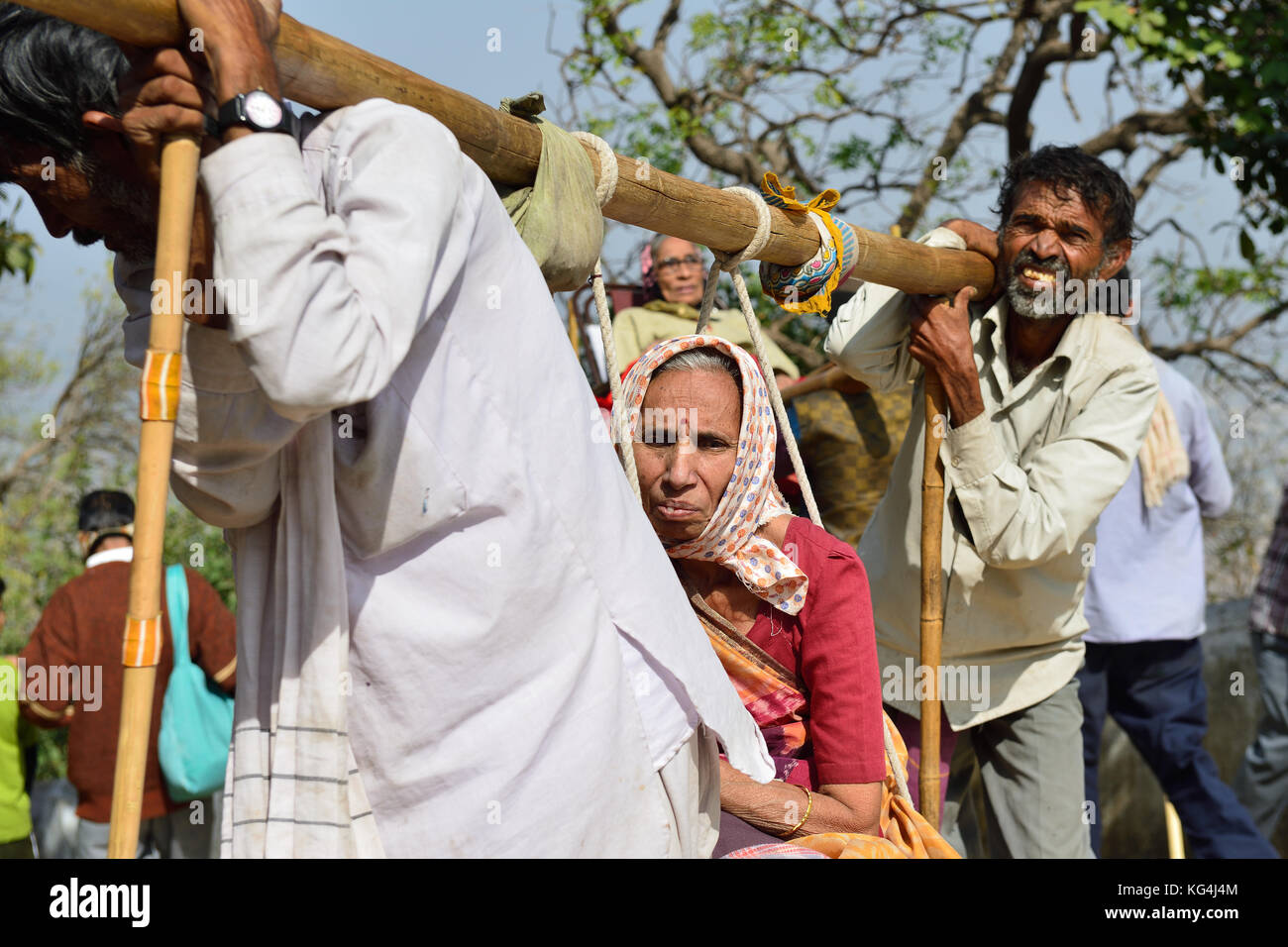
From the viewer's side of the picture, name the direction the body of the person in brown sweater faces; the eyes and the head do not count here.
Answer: away from the camera

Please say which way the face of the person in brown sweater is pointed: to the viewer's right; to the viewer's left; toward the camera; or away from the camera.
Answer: away from the camera

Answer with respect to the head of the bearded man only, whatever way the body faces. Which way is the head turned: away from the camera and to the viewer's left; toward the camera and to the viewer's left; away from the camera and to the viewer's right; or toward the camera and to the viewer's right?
toward the camera and to the viewer's left

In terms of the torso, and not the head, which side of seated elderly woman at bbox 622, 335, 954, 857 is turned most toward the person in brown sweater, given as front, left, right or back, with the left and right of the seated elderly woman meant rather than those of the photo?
right

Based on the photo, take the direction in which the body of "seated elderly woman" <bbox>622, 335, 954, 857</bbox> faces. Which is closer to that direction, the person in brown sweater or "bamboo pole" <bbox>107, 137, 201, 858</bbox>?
the bamboo pole

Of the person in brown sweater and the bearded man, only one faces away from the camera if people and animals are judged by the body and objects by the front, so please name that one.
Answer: the person in brown sweater

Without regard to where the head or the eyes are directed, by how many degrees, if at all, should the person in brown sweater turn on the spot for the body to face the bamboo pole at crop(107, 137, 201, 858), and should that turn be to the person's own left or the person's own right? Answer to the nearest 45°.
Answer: approximately 180°

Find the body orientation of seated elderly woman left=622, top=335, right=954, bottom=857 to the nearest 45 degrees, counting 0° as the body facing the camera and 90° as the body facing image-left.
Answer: approximately 45°
